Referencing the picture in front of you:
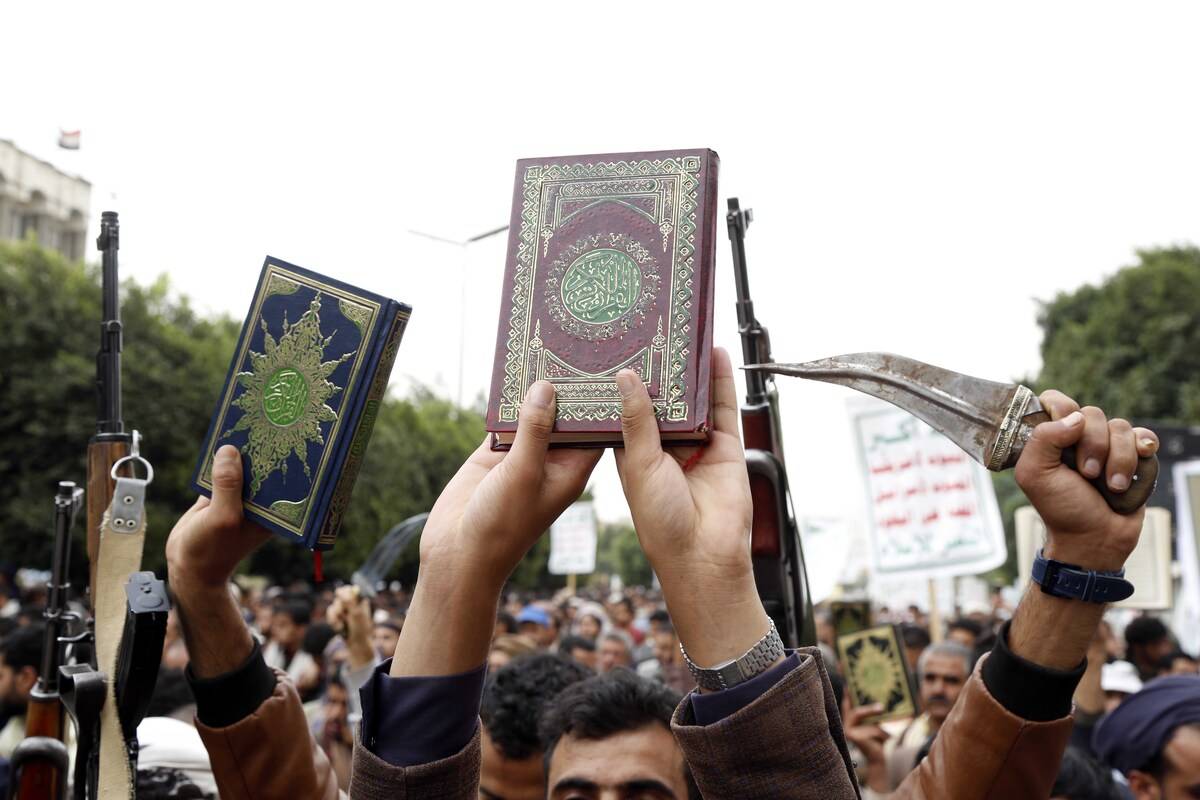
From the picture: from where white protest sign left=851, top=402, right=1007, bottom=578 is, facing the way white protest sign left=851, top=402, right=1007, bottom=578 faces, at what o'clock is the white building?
The white building is roughly at 4 o'clock from the white protest sign.

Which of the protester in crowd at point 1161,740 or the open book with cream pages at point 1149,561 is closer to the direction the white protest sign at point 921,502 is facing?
the protester in crowd

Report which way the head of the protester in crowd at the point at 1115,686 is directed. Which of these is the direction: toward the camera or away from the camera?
toward the camera

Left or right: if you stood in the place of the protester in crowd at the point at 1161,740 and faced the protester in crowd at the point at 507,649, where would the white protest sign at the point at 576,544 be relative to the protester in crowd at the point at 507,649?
right

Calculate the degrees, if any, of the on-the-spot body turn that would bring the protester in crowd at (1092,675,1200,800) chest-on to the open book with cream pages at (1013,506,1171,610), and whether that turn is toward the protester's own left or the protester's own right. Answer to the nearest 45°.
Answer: approximately 135° to the protester's own left

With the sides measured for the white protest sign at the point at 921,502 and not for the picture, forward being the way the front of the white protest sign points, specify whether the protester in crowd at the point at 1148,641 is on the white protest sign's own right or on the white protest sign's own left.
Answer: on the white protest sign's own left

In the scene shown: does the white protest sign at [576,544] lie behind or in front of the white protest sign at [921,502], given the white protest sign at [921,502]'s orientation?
behind

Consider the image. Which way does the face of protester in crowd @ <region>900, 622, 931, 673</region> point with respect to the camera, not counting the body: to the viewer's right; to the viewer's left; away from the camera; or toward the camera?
toward the camera

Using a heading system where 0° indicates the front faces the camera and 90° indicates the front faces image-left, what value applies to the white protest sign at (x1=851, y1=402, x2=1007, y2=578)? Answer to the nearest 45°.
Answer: approximately 0°

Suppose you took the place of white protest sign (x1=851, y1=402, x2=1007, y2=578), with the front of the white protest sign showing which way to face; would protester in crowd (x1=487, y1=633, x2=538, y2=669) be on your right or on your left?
on your right

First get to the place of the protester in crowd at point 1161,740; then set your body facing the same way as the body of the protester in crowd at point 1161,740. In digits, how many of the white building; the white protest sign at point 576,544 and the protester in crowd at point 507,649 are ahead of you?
0

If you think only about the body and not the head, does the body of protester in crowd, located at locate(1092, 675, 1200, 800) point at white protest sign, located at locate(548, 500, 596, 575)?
no

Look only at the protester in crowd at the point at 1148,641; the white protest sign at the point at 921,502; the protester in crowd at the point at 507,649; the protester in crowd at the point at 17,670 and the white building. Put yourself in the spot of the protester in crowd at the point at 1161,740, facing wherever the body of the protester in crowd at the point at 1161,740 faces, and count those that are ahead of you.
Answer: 0
